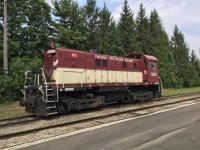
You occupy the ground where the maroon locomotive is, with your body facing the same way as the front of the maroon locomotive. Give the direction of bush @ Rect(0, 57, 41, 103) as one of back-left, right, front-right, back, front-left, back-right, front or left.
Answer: right

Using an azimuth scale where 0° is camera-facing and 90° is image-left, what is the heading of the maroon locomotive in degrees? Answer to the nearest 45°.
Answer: approximately 45°

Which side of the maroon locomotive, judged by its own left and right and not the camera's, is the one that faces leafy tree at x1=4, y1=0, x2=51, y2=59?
right

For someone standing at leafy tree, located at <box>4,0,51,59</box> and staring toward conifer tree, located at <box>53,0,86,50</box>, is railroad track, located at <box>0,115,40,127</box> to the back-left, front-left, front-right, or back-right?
back-right

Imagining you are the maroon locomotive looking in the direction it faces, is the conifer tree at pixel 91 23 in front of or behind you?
behind

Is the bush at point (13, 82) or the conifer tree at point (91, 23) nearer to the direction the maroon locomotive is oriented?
the bush

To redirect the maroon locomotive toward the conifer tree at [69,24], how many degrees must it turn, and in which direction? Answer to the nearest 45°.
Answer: approximately 135° to its right

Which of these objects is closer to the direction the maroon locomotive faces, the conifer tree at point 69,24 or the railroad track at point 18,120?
the railroad track
